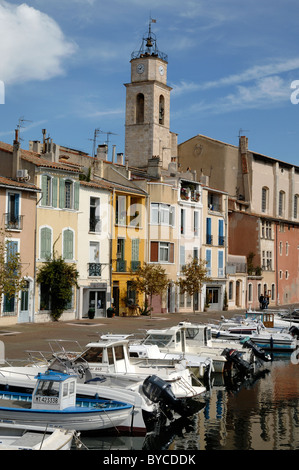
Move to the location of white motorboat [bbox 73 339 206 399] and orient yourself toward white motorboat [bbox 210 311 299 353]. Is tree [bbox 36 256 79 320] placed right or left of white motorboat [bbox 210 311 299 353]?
left

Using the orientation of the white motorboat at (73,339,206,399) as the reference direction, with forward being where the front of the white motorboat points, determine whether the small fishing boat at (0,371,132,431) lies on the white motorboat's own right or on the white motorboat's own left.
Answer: on the white motorboat's own left

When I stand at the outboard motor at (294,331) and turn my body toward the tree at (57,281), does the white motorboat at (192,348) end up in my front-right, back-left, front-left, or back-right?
front-left

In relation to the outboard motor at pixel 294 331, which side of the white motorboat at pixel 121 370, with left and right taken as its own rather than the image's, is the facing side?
right

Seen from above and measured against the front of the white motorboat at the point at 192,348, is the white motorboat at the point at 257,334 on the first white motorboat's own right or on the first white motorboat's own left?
on the first white motorboat's own right

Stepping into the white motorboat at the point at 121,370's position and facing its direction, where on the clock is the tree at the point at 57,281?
The tree is roughly at 1 o'clock from the white motorboat.

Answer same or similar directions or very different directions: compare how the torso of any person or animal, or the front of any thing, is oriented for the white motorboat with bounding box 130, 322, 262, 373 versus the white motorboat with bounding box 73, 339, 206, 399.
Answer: same or similar directions

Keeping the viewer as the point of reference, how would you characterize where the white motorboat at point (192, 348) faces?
facing away from the viewer and to the left of the viewer

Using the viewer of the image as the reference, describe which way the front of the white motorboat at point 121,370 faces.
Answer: facing away from the viewer and to the left of the viewer
